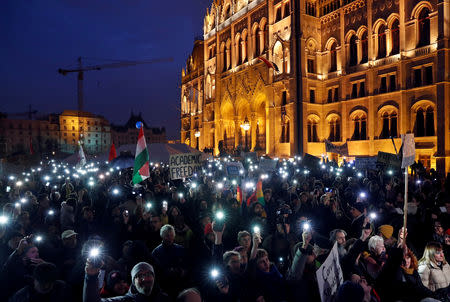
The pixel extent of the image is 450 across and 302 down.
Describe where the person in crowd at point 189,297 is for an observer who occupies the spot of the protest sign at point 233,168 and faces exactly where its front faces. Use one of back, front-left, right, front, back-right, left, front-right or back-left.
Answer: front

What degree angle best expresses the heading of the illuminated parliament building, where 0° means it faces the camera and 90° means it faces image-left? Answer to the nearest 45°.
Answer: approximately 45°

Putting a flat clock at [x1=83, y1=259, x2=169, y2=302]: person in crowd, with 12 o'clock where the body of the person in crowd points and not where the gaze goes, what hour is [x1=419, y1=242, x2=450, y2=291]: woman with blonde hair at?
The woman with blonde hair is roughly at 9 o'clock from the person in crowd.

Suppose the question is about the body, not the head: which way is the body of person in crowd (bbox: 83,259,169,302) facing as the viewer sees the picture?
toward the camera

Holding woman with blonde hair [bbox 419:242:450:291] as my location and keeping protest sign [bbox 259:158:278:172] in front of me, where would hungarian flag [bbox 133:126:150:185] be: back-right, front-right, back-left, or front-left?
front-left

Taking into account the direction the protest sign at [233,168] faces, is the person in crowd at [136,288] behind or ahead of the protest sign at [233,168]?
ahead

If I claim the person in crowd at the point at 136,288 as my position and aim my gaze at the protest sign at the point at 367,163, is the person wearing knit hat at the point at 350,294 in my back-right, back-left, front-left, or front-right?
front-right

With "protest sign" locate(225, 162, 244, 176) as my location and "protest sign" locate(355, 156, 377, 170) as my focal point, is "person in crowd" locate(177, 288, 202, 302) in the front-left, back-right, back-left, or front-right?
back-right

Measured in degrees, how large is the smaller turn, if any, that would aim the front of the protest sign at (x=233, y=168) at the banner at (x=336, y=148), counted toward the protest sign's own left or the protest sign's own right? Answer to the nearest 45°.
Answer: approximately 135° to the protest sign's own left

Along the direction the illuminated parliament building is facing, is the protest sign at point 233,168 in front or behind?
in front

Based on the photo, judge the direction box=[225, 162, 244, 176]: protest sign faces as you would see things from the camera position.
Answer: facing the viewer

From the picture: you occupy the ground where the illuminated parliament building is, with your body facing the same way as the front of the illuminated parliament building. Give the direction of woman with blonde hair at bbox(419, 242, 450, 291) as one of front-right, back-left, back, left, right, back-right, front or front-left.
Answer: front-left

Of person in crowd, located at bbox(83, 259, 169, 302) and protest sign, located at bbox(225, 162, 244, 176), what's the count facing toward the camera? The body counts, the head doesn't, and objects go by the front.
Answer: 2

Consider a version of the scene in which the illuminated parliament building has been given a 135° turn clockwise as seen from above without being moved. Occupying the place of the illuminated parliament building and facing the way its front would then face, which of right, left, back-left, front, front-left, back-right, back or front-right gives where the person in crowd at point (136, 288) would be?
back
